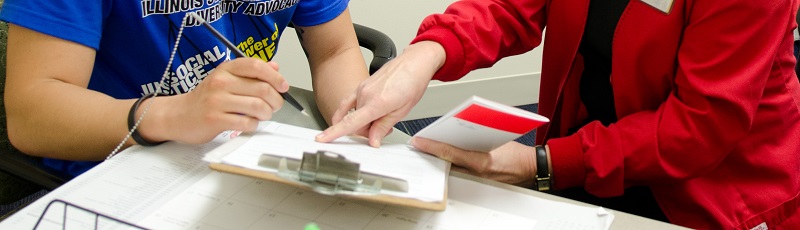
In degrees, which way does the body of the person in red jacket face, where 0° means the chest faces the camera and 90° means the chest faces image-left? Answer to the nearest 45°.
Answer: approximately 45°

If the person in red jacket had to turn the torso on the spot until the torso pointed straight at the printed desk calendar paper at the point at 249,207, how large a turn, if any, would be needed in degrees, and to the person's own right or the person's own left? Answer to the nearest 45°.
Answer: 0° — they already face it

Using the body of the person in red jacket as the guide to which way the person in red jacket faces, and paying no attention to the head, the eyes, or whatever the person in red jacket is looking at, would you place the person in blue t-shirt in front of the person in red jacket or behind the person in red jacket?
in front

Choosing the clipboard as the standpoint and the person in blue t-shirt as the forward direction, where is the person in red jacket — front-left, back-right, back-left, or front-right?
back-right

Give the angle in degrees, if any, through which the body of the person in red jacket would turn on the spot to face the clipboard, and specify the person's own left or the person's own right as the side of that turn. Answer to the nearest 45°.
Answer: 0° — they already face it
